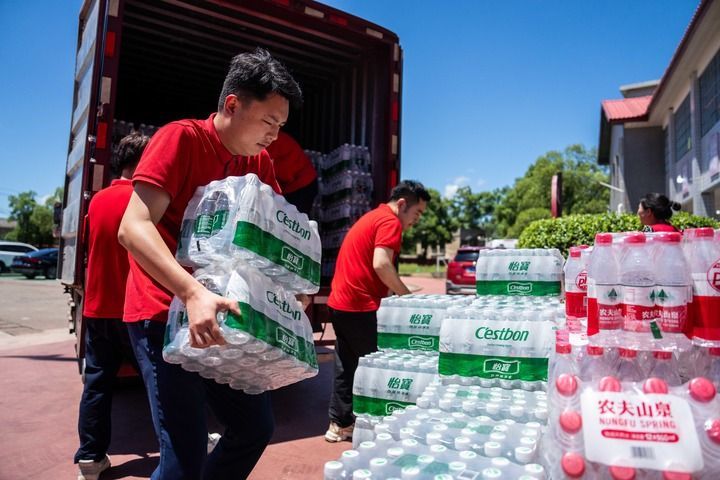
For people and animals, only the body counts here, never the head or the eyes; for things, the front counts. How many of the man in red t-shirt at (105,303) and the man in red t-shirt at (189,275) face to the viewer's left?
0

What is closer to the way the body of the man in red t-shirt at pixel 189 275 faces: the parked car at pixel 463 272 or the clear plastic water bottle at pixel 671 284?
the clear plastic water bottle

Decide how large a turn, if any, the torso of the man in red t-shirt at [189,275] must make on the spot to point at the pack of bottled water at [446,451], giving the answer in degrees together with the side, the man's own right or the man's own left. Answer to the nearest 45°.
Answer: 0° — they already face it

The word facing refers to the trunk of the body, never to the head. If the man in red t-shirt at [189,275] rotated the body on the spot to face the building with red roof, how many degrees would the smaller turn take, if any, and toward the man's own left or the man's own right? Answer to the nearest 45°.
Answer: approximately 90° to the man's own left

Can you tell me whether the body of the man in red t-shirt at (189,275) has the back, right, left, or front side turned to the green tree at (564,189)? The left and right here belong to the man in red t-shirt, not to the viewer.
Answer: left

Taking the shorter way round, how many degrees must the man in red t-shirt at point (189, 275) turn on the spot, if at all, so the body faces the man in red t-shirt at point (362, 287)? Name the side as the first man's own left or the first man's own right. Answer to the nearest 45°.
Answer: approximately 90° to the first man's own left

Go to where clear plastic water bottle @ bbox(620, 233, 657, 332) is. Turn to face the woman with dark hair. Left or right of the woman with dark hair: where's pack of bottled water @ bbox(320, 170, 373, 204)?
left

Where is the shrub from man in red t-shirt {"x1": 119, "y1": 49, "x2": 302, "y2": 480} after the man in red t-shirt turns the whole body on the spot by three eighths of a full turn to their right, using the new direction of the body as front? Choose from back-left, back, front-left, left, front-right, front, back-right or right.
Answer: back-right

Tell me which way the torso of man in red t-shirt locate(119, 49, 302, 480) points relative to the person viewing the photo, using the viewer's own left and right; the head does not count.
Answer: facing the viewer and to the right of the viewer
